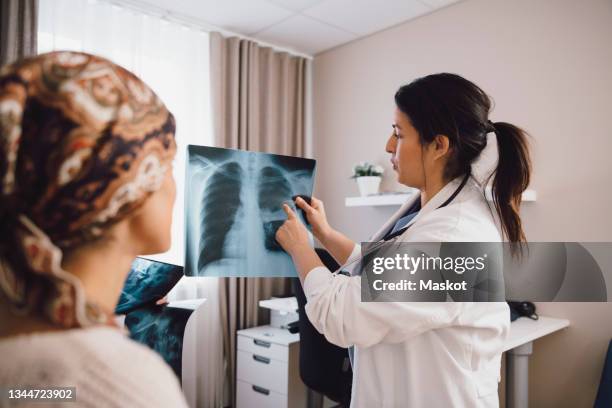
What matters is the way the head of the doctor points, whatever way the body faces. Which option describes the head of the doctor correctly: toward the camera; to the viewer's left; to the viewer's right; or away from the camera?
to the viewer's left

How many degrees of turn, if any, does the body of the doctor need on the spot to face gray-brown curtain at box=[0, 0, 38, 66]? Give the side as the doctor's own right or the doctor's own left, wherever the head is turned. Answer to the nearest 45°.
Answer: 0° — they already face it

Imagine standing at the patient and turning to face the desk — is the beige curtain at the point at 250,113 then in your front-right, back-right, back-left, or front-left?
front-left

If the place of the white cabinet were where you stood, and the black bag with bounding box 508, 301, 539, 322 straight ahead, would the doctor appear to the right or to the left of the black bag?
right

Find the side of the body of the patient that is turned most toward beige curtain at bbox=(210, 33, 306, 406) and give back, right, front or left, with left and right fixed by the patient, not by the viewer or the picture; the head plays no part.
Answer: front

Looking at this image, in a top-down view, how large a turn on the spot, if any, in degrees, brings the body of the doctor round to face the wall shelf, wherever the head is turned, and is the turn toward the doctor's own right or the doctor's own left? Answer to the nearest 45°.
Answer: approximately 90° to the doctor's own right

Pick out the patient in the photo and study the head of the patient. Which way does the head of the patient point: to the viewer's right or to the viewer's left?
to the viewer's right

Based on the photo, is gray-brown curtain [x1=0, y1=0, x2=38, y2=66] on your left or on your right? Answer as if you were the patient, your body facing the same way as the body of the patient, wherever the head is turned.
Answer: on your left

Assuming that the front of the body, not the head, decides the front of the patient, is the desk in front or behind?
in front

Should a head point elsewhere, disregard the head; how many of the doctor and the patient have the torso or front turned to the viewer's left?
1

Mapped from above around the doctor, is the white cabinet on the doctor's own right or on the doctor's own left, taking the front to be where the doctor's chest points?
on the doctor's own right

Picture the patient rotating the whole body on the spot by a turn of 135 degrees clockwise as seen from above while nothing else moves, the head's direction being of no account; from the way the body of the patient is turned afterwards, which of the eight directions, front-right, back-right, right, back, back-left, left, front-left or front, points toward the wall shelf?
back-left

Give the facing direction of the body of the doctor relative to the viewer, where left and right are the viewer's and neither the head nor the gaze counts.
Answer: facing to the left of the viewer

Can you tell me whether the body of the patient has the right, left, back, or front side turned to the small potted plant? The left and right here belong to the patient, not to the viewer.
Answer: front

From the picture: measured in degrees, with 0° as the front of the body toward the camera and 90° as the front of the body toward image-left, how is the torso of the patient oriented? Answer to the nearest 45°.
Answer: approximately 225°

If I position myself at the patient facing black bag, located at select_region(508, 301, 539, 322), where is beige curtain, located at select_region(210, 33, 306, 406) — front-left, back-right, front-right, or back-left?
front-left
